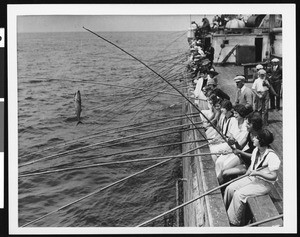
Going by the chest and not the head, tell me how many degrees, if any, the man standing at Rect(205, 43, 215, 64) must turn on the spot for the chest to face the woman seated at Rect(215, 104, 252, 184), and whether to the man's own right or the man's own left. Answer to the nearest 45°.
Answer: approximately 90° to the man's own left

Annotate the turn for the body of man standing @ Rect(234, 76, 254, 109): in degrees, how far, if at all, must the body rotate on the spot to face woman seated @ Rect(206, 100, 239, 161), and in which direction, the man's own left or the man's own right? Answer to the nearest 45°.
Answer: approximately 45° to the man's own left

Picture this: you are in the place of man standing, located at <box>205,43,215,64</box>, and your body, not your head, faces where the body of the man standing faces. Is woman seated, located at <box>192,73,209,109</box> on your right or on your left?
on your left

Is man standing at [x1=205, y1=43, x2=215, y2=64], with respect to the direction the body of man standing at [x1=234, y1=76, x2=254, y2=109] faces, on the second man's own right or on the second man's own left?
on the second man's own right

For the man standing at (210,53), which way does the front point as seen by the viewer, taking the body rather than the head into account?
to the viewer's left

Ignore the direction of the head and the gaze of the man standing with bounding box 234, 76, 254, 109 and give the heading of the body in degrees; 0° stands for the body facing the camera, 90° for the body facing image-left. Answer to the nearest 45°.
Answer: approximately 45°

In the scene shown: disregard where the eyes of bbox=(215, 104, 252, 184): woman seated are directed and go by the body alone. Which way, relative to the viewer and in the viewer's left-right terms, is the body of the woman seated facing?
facing to the left of the viewer

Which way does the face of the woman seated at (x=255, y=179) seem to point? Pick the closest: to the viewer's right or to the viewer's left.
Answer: to the viewer's left

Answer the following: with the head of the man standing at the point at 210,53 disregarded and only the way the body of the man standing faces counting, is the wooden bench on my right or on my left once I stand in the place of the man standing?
on my left

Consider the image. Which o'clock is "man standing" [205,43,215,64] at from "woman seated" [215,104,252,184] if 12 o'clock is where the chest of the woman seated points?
The man standing is roughly at 3 o'clock from the woman seated.

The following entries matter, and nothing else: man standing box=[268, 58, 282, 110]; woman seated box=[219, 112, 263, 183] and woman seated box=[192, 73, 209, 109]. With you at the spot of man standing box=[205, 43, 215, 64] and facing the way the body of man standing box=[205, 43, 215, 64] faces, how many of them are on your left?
3
